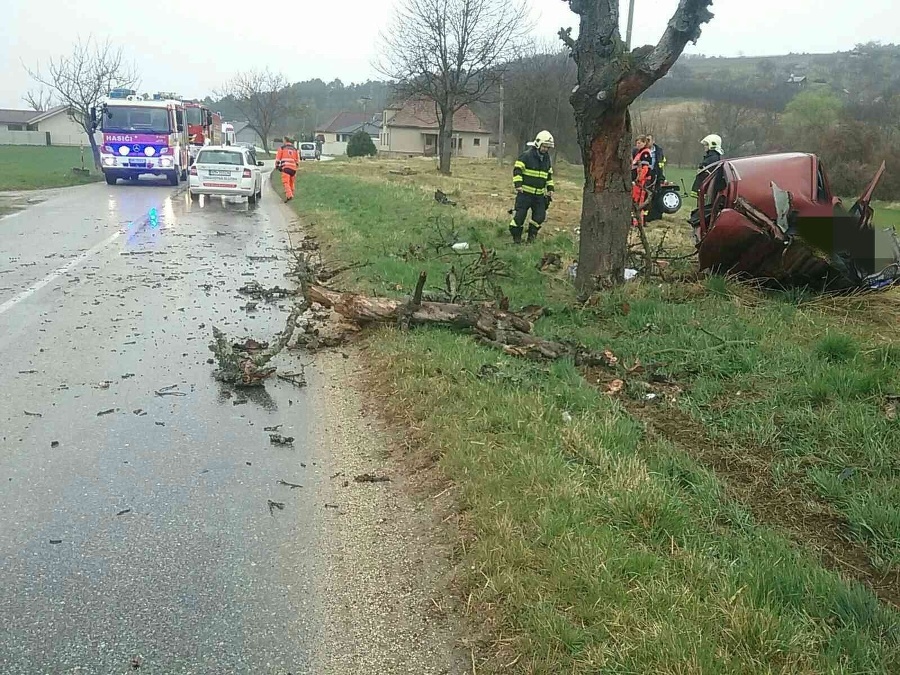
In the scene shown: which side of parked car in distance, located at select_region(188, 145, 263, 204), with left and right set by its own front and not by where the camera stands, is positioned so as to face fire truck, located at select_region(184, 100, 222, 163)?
front

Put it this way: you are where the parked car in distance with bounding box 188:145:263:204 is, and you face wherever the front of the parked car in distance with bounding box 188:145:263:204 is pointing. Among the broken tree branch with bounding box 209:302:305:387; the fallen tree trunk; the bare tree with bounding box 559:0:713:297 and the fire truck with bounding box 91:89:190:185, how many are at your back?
3

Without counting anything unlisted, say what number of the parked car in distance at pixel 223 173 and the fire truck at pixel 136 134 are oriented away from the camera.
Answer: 1

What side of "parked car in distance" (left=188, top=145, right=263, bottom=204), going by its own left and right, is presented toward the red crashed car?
back

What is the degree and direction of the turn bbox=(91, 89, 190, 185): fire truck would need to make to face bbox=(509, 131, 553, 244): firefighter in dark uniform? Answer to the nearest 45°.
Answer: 0° — it already faces them

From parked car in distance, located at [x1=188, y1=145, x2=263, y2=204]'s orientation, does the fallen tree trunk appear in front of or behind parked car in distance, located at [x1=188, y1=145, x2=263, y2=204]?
behind

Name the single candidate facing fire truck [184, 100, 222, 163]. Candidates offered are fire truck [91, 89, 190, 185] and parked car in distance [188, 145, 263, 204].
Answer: the parked car in distance

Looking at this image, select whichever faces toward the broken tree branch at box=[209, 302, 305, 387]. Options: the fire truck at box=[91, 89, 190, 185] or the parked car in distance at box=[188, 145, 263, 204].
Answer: the fire truck

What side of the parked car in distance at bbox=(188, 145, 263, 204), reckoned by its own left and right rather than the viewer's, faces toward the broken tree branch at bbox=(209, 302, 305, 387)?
back

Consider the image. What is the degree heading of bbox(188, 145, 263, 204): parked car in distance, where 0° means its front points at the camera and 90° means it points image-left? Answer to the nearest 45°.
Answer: approximately 180°

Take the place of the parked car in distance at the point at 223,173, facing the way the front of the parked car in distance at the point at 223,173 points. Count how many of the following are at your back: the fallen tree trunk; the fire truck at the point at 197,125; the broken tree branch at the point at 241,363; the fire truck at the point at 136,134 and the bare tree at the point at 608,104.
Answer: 3

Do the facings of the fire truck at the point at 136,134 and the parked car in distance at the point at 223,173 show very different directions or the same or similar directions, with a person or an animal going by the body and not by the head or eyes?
very different directions

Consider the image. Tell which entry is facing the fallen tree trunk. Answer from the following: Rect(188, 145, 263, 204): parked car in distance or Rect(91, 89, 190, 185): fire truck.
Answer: the fire truck

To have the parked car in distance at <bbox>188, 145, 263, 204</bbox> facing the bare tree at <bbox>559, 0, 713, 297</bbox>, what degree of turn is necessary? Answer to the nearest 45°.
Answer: approximately 180°

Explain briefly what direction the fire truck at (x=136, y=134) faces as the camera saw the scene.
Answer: facing the viewer
